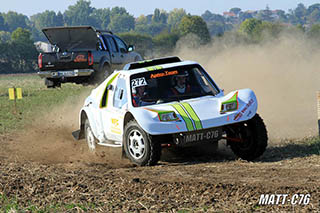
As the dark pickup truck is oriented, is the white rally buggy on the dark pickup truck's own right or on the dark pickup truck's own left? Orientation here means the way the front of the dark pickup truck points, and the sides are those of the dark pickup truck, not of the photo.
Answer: on the dark pickup truck's own right

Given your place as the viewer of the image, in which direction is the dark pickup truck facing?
facing away from the viewer and to the right of the viewer

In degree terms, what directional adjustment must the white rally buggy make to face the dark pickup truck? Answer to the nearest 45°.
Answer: approximately 135° to its left

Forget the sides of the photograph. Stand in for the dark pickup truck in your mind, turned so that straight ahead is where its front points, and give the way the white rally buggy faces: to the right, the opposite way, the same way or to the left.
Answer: to the right

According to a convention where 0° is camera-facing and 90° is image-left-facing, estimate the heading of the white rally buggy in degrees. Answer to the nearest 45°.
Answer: approximately 315°
